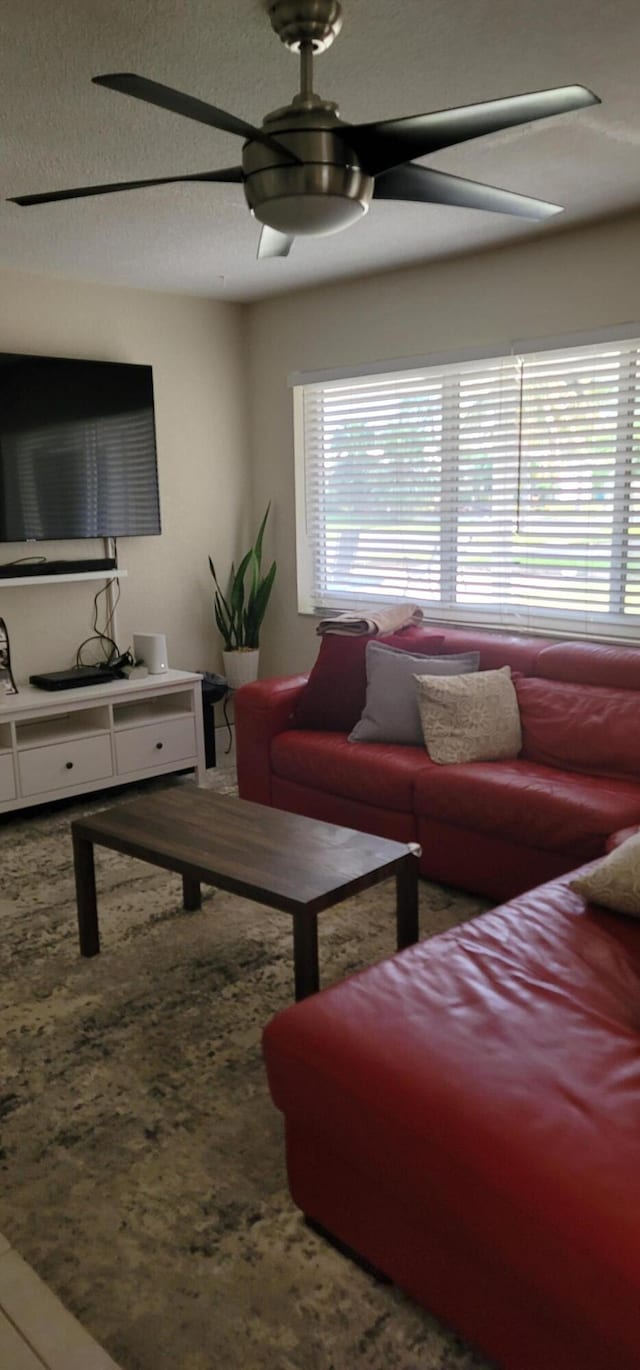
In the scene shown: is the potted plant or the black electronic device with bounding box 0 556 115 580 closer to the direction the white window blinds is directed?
the black electronic device

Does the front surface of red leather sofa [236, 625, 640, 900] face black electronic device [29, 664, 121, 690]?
no

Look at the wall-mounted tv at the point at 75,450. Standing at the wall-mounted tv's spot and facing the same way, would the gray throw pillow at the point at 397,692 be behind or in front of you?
in front

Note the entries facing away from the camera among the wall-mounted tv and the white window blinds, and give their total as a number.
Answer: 0

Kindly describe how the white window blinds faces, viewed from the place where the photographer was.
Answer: facing the viewer and to the left of the viewer

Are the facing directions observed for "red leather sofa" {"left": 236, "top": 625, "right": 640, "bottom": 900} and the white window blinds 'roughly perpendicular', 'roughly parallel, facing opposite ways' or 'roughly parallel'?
roughly parallel

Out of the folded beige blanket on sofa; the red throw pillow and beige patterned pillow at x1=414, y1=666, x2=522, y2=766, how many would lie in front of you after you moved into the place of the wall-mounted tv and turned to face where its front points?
3

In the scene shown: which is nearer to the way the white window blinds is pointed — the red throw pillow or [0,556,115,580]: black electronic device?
the red throw pillow

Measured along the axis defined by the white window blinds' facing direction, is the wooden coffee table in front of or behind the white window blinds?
in front

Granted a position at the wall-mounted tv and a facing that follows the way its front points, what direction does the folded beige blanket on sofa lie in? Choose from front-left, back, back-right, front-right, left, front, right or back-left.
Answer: front

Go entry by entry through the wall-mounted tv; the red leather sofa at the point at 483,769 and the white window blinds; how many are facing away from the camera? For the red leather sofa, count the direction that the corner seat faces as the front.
0

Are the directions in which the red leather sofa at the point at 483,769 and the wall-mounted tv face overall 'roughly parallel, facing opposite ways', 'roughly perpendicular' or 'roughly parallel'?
roughly perpendicular

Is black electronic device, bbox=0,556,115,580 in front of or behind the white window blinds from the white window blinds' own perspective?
in front

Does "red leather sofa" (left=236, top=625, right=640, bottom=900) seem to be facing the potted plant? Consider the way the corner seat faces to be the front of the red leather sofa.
no

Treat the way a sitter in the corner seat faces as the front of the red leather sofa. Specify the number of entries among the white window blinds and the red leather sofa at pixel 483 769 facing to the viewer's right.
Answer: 0

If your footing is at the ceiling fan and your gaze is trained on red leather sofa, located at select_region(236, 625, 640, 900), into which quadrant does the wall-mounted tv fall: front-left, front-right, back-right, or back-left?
front-left
